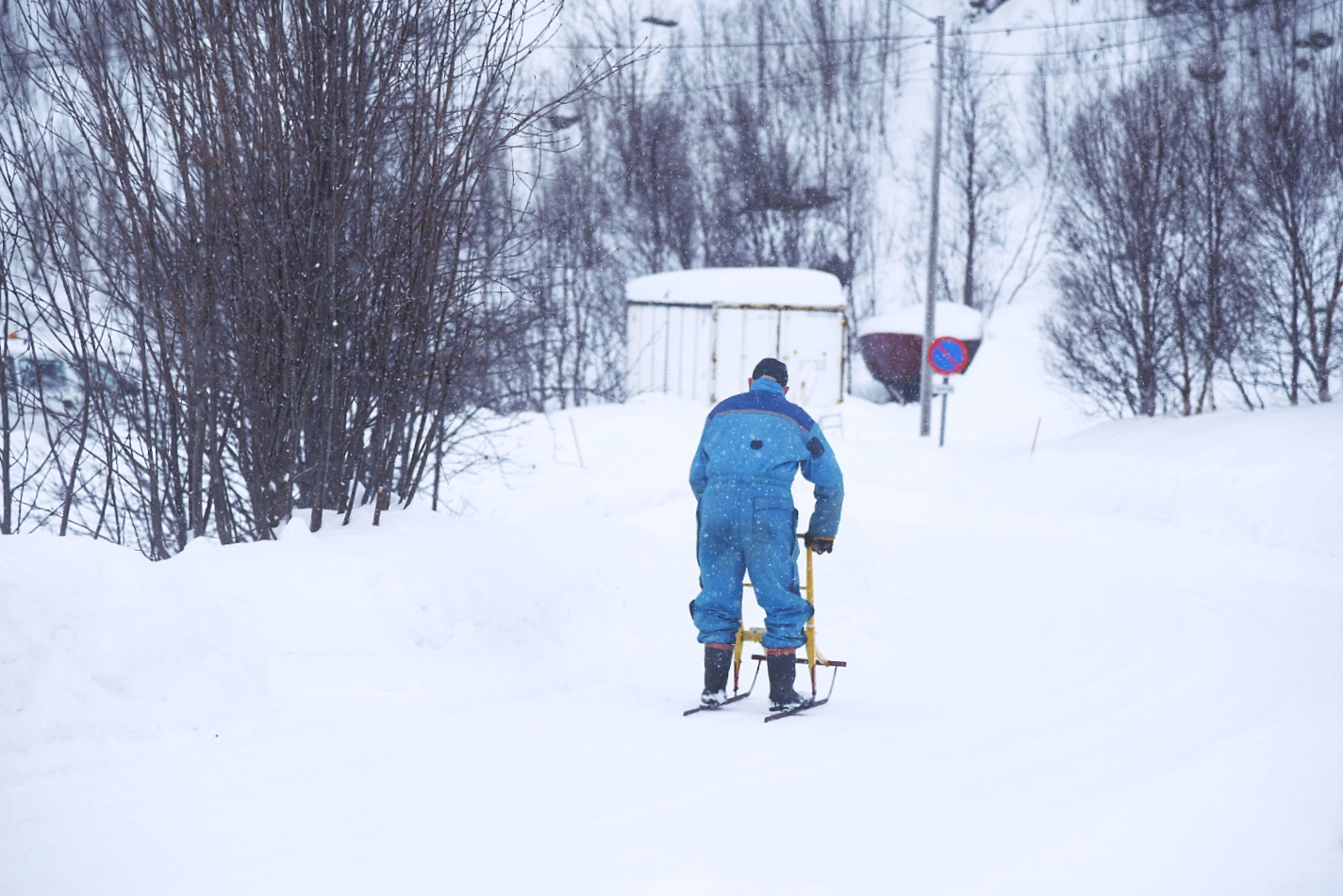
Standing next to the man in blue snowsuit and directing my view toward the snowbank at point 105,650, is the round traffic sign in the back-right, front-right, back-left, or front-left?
back-right

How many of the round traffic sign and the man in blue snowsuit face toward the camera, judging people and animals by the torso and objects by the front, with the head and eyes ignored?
1

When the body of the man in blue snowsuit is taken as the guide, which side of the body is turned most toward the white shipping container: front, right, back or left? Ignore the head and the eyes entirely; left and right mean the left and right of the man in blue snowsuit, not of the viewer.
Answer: front

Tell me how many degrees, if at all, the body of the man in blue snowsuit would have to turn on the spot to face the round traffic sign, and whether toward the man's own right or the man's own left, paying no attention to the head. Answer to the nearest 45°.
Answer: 0° — they already face it

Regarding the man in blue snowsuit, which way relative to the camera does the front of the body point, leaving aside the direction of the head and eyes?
away from the camera

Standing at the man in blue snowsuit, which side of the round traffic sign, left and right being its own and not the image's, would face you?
front

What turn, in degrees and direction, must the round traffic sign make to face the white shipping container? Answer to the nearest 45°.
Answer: approximately 135° to its right

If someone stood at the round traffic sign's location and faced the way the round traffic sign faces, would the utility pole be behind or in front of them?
behind

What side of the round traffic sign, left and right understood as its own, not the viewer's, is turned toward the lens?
front

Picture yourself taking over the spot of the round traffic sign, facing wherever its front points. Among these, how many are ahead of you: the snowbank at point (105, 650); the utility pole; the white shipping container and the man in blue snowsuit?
2

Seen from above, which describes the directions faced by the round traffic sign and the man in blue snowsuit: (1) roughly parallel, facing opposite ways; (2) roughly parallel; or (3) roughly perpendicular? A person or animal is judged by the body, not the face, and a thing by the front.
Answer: roughly parallel, facing opposite ways

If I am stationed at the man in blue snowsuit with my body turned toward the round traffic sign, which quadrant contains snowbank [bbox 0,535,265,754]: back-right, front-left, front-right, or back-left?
back-left

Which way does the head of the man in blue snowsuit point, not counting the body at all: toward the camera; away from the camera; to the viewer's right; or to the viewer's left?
away from the camera

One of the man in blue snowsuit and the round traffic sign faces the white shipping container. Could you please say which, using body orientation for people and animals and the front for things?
the man in blue snowsuit

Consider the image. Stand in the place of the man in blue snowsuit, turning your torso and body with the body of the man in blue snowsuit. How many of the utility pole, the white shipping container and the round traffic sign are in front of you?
3
